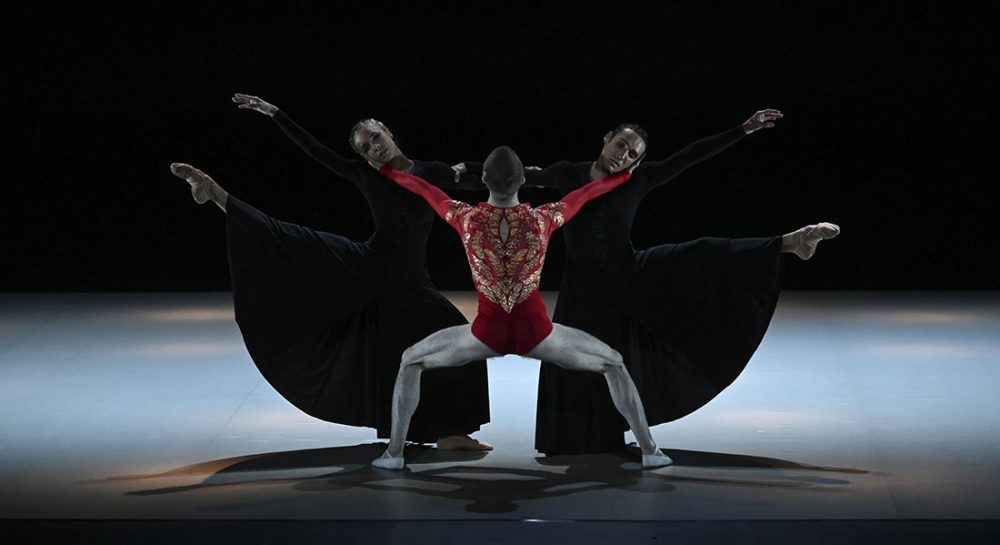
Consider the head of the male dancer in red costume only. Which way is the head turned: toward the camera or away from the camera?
away from the camera

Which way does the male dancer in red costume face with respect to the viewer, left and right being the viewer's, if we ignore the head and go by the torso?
facing away from the viewer
